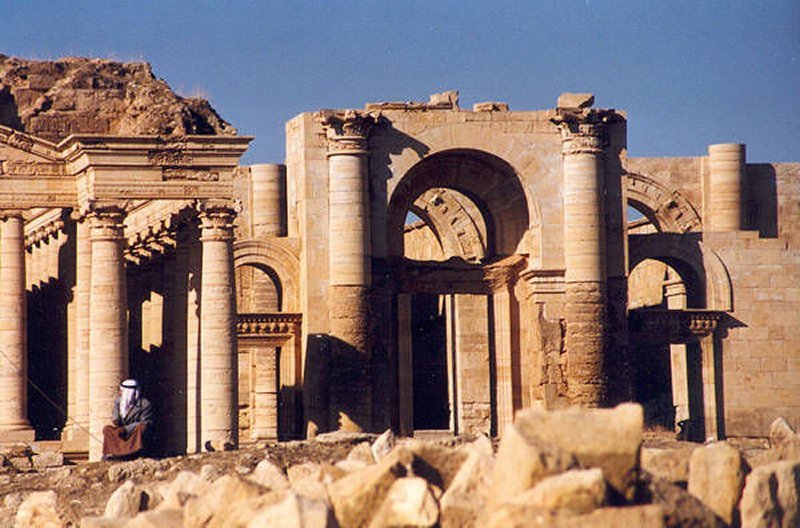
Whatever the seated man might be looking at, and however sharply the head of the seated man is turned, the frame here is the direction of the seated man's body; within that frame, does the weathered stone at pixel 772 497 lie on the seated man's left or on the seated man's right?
on the seated man's left

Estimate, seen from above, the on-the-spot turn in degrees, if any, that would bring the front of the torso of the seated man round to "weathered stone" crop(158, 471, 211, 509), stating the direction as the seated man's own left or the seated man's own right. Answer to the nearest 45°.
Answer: approximately 45° to the seated man's own left

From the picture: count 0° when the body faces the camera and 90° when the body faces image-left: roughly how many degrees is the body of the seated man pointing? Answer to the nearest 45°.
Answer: approximately 45°

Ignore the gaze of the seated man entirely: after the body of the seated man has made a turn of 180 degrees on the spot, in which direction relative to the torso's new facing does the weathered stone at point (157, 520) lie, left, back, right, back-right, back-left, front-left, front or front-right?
back-right

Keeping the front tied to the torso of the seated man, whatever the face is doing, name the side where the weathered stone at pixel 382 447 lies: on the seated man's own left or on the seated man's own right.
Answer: on the seated man's own left

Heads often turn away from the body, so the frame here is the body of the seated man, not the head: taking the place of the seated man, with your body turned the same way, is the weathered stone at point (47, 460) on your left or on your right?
on your right

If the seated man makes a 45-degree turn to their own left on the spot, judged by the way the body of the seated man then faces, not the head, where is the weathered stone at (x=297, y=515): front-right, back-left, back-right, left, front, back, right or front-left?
front

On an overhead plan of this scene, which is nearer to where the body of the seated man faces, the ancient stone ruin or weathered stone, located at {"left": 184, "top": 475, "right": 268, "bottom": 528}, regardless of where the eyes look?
the weathered stone

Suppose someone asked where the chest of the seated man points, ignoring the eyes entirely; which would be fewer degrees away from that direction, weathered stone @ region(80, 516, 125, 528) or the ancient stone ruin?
the weathered stone

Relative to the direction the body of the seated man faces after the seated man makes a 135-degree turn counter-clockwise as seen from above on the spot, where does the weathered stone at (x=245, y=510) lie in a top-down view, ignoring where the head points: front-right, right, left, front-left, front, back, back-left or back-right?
right

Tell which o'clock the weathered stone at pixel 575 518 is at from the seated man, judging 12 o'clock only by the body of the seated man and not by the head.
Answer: The weathered stone is roughly at 10 o'clock from the seated man.
